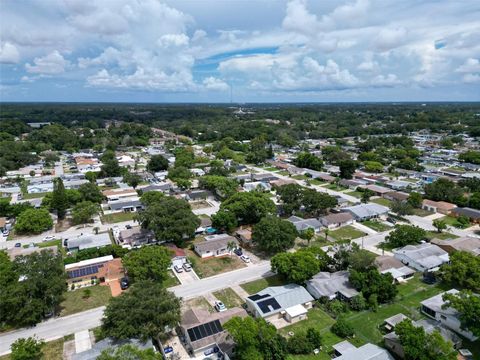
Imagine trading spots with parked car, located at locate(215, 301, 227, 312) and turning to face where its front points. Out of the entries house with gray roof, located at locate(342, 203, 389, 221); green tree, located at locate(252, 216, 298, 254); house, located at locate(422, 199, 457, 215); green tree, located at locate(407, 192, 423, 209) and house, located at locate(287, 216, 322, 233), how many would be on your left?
5

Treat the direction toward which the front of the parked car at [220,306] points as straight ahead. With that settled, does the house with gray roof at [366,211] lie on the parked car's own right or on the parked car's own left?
on the parked car's own left

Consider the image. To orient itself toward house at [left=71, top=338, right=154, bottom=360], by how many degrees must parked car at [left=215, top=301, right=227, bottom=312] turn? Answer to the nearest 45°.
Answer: approximately 90° to its right

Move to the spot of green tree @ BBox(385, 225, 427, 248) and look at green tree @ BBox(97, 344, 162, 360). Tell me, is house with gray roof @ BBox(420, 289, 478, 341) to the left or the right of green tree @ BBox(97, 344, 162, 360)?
left

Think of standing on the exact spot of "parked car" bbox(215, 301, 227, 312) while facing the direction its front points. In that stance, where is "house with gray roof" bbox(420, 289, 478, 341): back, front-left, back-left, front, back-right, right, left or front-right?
front-left

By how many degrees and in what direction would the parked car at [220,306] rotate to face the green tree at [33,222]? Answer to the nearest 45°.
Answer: approximately 180°

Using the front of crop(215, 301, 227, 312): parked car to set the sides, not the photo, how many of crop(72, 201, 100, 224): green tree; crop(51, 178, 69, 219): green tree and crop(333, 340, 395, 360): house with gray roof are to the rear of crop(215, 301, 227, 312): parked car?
2

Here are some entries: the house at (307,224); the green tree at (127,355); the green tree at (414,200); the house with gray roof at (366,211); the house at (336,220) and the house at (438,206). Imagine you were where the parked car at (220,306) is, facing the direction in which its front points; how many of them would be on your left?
5

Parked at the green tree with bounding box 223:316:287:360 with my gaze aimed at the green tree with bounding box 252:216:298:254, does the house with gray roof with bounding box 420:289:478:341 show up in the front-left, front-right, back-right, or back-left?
front-right

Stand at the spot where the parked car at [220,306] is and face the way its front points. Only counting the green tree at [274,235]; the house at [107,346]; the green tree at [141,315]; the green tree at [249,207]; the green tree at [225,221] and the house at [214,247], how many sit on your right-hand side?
2

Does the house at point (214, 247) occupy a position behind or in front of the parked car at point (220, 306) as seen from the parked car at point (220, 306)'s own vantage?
behind

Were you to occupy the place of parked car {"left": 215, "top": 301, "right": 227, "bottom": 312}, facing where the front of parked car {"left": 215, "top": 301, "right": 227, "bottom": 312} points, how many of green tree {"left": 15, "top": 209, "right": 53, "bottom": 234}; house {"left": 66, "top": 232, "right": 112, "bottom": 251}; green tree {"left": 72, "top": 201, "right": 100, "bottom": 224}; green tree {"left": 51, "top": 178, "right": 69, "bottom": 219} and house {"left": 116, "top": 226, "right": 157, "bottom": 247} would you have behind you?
5

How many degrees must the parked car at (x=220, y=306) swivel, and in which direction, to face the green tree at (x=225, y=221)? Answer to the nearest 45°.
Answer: approximately 135° to its left
